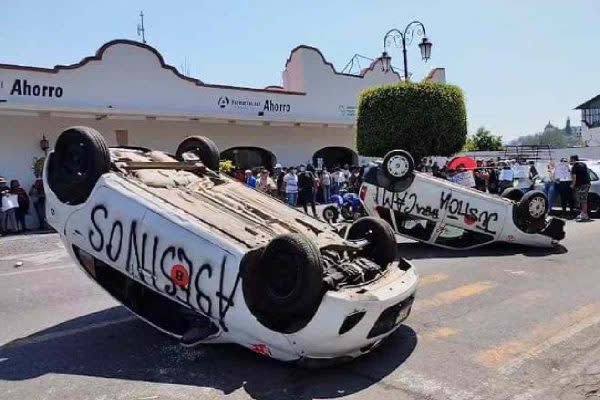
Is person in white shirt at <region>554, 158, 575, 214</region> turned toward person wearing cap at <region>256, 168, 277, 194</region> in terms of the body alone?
no

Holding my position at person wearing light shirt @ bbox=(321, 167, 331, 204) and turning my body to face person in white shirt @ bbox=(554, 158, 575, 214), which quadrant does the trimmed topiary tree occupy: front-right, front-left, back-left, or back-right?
front-left

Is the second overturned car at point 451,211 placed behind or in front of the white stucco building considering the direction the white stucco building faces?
in front
